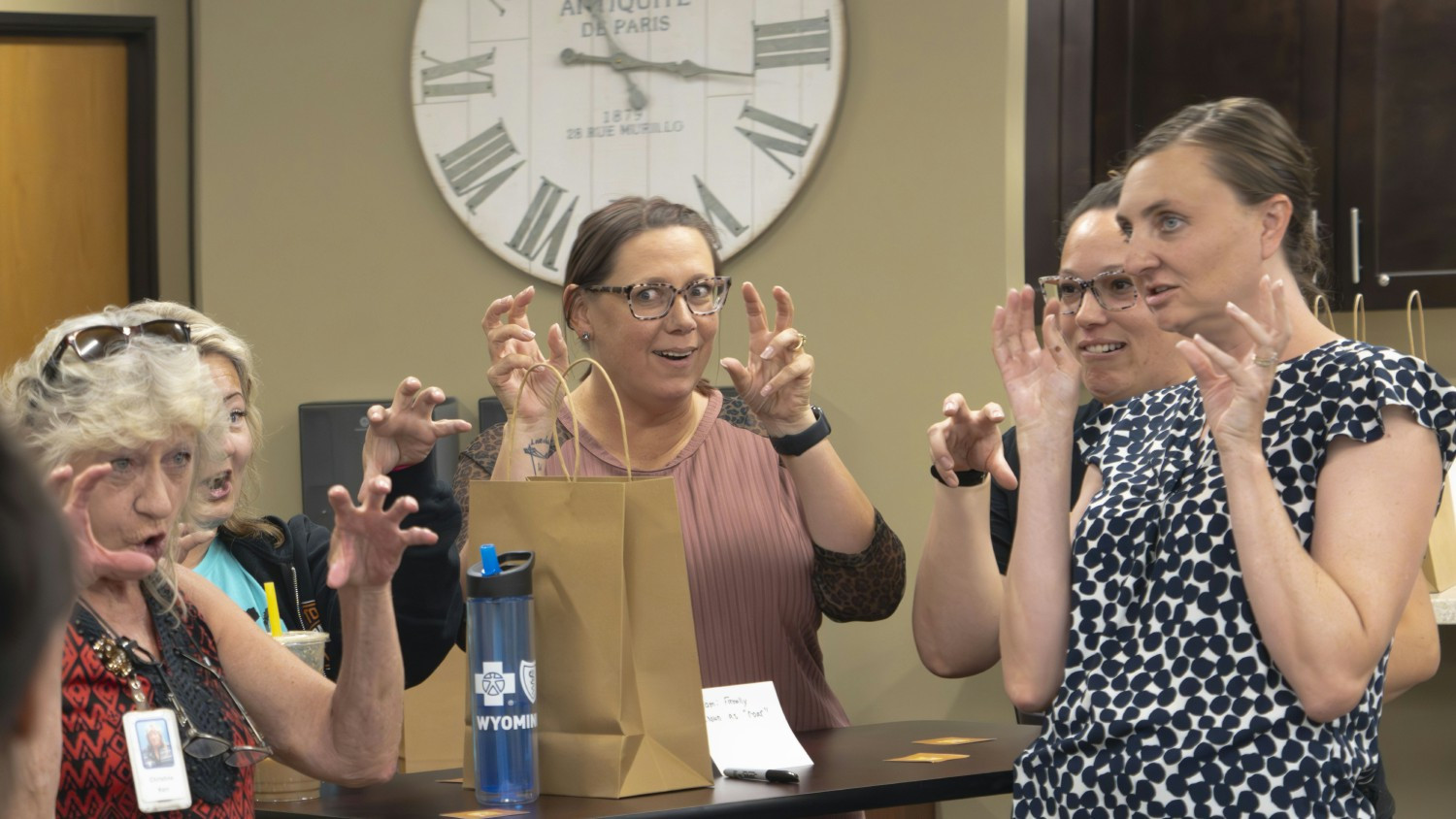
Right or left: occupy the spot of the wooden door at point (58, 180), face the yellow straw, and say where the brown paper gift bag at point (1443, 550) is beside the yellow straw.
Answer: left

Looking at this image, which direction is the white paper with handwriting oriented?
toward the camera

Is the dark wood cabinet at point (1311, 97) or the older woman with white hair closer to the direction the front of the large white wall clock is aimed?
the older woman with white hair

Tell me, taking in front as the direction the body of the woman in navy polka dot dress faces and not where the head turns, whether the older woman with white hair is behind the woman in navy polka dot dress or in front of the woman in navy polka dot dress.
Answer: in front

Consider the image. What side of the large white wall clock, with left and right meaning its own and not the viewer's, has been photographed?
front

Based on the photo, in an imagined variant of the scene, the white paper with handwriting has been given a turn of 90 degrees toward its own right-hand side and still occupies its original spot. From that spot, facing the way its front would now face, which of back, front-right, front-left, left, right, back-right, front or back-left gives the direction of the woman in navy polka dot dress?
back-left

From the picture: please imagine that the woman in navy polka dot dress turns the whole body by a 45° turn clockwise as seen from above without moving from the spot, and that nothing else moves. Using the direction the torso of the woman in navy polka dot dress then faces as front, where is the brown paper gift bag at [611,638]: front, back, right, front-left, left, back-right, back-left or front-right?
front

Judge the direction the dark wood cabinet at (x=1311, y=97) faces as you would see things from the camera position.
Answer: facing the viewer

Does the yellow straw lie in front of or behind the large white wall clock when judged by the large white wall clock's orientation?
in front

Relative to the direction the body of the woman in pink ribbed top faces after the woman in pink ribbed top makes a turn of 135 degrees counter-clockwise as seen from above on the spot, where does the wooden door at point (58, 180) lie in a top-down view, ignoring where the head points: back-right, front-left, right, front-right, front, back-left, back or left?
left

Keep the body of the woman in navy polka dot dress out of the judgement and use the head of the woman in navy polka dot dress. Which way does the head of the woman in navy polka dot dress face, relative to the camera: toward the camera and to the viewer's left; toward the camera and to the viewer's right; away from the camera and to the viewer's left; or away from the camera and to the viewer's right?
toward the camera and to the viewer's left

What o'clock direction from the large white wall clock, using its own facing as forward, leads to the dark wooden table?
The dark wooden table is roughly at 12 o'clock from the large white wall clock.

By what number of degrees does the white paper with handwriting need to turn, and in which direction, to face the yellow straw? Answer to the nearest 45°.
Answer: approximately 90° to its right

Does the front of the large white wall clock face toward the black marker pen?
yes

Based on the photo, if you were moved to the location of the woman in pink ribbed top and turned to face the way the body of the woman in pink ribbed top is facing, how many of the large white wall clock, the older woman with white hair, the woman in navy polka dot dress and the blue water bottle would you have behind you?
1
